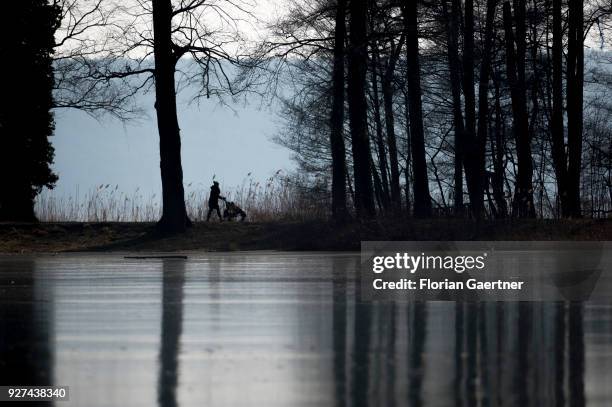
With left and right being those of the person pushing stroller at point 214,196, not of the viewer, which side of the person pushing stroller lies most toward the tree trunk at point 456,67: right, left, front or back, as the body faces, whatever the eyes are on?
front

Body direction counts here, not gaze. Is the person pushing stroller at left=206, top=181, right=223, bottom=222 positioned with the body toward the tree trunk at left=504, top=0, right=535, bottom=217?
yes

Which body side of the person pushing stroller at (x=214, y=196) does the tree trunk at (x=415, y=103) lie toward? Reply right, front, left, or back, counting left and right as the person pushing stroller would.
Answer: front

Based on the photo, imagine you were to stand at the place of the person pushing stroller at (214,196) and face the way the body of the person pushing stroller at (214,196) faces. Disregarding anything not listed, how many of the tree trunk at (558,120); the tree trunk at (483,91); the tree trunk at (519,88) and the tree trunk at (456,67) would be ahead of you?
4

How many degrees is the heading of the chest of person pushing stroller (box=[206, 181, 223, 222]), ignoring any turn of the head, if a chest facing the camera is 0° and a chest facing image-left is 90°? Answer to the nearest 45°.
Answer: approximately 270°

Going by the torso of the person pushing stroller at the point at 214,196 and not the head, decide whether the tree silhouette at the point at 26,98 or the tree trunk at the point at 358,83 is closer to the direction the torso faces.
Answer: the tree trunk

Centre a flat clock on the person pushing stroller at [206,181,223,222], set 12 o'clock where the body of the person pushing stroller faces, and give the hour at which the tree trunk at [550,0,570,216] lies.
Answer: The tree trunk is roughly at 12 o'clock from the person pushing stroller.

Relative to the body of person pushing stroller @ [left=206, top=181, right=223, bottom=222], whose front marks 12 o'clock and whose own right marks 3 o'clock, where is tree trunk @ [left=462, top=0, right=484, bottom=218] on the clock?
The tree trunk is roughly at 12 o'clock from the person pushing stroller.
